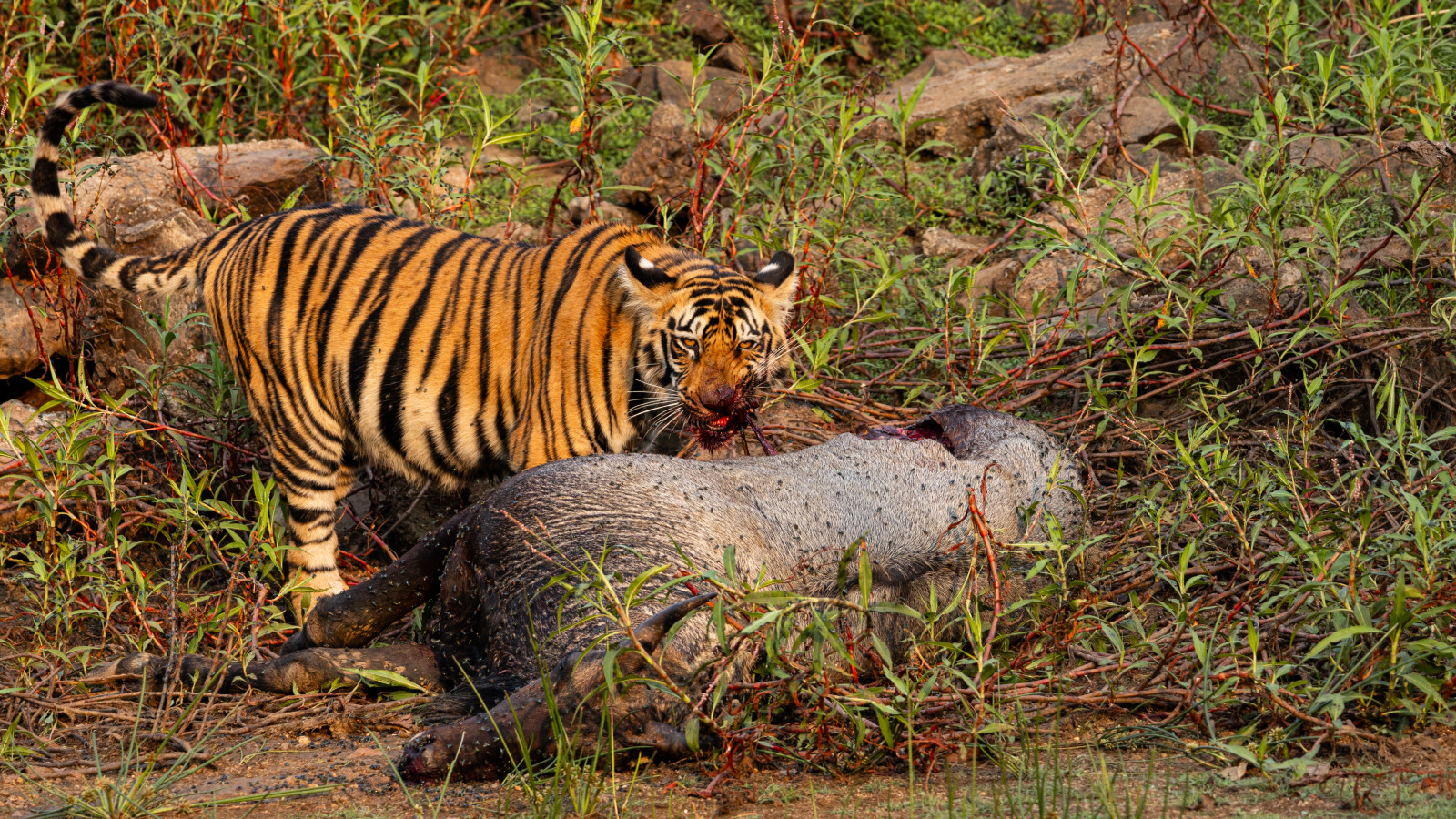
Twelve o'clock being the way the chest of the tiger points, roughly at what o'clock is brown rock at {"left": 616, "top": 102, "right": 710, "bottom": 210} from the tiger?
The brown rock is roughly at 10 o'clock from the tiger.

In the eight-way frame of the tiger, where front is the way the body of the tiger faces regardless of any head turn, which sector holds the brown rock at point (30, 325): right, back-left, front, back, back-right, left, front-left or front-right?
back-left

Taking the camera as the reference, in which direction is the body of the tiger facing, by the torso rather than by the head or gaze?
to the viewer's right

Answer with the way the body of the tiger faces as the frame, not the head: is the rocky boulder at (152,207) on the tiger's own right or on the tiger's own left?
on the tiger's own left

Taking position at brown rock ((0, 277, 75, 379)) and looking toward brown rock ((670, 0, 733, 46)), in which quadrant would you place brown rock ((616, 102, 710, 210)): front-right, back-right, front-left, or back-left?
front-right
